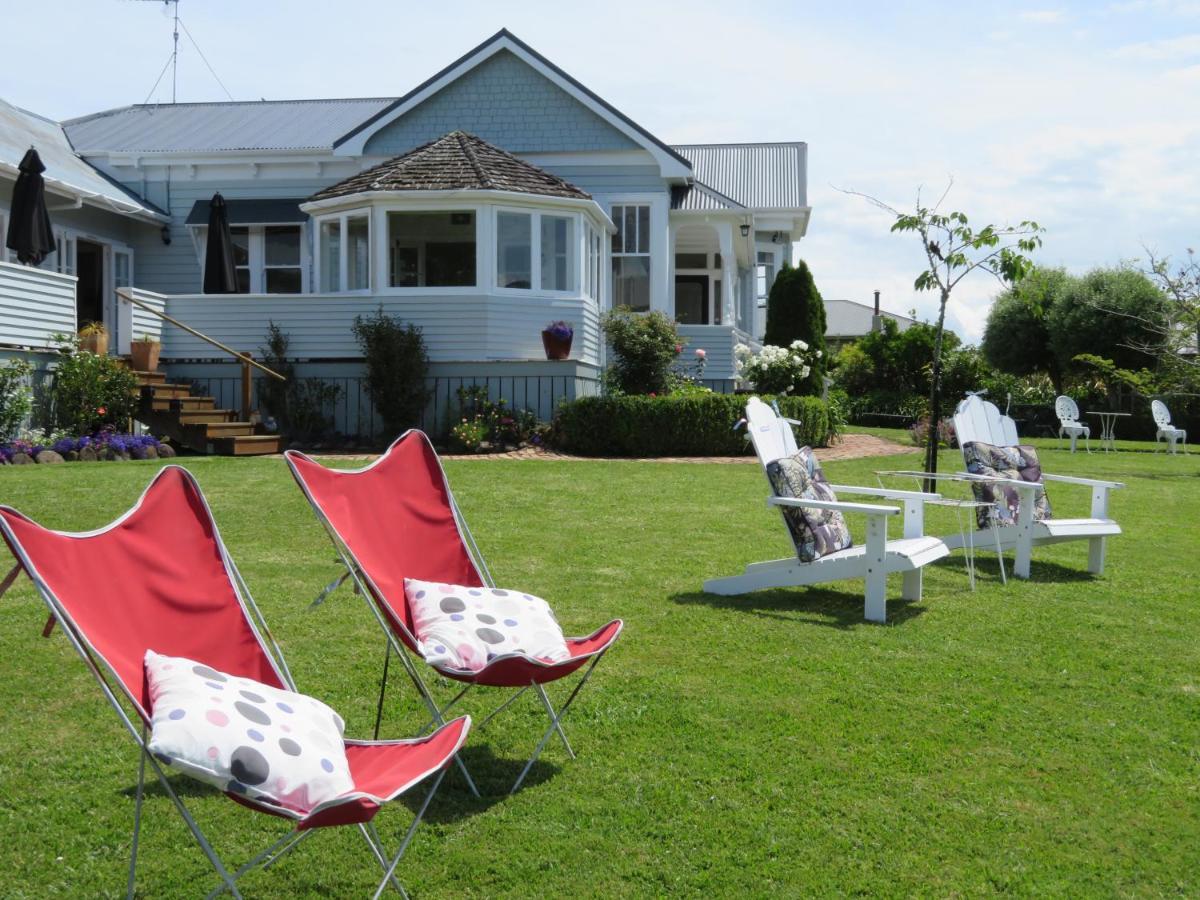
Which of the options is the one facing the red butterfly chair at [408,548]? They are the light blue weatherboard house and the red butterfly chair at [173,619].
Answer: the light blue weatherboard house

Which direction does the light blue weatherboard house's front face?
toward the camera

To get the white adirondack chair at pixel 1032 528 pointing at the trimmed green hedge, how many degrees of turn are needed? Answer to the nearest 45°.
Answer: approximately 180°

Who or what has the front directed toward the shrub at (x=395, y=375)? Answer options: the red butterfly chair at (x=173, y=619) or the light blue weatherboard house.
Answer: the light blue weatherboard house

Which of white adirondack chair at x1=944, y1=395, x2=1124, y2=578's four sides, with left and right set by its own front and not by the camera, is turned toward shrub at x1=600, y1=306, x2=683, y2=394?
back

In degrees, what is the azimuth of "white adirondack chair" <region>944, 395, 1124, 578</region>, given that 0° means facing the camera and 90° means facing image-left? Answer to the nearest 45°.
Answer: approximately 315°

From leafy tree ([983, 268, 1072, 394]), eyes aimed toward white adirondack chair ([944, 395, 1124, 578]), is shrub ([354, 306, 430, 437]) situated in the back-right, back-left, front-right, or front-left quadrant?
front-right

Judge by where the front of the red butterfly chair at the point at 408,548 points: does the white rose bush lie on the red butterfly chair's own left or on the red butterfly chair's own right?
on the red butterfly chair's own left

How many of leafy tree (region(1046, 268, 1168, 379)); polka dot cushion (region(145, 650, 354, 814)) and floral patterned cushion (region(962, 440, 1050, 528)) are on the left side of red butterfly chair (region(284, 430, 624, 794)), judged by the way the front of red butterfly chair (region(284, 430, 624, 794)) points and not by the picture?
2

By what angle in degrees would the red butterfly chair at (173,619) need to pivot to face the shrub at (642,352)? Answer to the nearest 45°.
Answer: approximately 90° to its left

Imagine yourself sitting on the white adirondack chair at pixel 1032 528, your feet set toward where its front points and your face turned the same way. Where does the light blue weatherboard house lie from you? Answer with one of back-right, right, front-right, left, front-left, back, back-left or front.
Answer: back

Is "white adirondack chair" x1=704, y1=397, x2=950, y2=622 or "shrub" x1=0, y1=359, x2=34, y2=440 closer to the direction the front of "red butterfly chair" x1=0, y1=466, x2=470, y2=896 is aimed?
the white adirondack chair

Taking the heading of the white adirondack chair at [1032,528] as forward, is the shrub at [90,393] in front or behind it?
behind

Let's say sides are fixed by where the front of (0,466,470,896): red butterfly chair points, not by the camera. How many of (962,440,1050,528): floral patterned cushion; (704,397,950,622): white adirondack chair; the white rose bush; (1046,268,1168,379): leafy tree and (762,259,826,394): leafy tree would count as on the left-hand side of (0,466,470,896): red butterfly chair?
5

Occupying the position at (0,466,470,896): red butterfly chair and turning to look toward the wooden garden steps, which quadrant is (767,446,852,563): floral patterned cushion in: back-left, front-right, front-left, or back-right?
front-right

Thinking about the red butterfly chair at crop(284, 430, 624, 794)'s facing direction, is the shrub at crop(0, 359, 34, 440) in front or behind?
behind

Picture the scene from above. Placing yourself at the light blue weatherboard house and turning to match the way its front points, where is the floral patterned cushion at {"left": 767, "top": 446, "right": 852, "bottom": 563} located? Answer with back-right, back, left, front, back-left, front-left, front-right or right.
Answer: front

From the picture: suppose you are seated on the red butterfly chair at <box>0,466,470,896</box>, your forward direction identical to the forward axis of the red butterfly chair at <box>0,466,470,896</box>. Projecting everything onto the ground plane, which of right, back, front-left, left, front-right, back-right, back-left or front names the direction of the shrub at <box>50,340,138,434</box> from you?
back-left

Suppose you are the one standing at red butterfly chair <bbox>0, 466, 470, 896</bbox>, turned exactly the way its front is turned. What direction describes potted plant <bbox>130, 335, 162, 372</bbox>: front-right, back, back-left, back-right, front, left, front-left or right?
back-left

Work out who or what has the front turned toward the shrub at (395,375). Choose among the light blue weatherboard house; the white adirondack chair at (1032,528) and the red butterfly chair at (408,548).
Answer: the light blue weatherboard house

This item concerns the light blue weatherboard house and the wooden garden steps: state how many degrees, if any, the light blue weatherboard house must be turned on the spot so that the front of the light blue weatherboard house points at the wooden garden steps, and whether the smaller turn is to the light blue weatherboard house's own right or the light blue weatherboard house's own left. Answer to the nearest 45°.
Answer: approximately 45° to the light blue weatherboard house's own right
